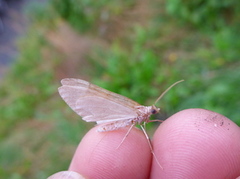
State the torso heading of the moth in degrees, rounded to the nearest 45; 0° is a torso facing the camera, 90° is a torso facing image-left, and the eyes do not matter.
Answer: approximately 270°
